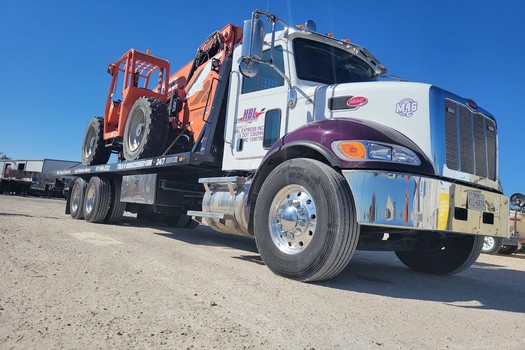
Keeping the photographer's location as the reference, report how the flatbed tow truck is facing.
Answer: facing the viewer and to the right of the viewer
